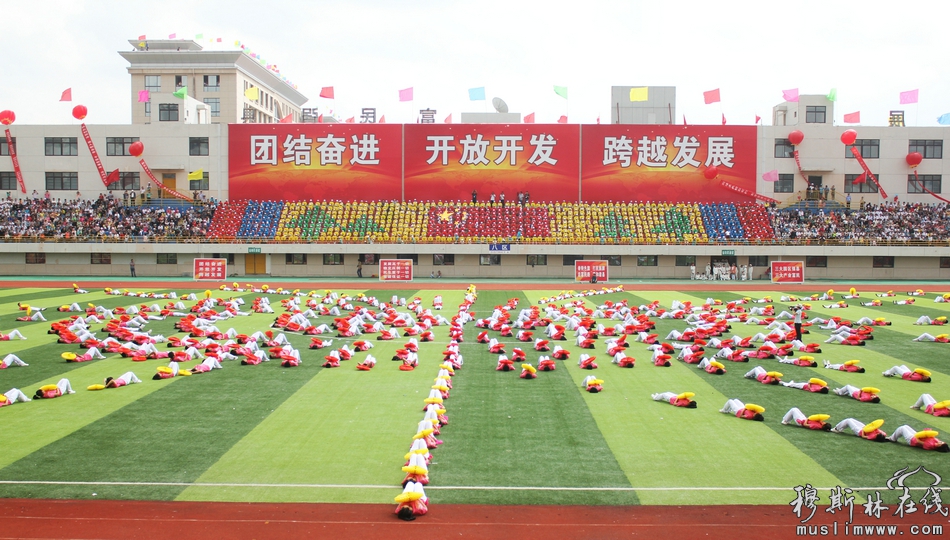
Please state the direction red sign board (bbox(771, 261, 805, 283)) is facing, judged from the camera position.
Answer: facing the viewer

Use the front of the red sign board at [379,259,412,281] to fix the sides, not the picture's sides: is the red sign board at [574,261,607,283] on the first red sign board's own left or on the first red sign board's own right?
on the first red sign board's own left

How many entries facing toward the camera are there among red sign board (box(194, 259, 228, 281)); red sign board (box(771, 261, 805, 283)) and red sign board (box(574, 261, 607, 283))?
3

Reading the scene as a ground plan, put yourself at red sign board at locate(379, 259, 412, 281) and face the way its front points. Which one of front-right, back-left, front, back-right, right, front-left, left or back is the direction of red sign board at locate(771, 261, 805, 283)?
left

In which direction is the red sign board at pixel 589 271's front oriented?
toward the camera

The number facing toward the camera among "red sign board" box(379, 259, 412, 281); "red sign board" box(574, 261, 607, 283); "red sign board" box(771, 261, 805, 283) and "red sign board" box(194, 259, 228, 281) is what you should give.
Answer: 4

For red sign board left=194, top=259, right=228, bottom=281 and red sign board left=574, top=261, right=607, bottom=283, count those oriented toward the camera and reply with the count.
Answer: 2

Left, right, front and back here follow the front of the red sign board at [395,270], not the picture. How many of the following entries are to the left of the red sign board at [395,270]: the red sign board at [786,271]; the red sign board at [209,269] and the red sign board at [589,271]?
2

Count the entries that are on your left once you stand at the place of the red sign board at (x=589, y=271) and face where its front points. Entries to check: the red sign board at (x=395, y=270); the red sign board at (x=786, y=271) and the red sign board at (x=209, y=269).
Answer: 1

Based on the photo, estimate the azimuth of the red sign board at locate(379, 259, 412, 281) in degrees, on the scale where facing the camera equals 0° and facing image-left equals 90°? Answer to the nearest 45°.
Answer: approximately 0°

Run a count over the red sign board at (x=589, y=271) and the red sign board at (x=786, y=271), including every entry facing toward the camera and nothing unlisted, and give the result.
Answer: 2

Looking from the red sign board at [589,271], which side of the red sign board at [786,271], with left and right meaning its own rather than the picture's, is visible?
right
